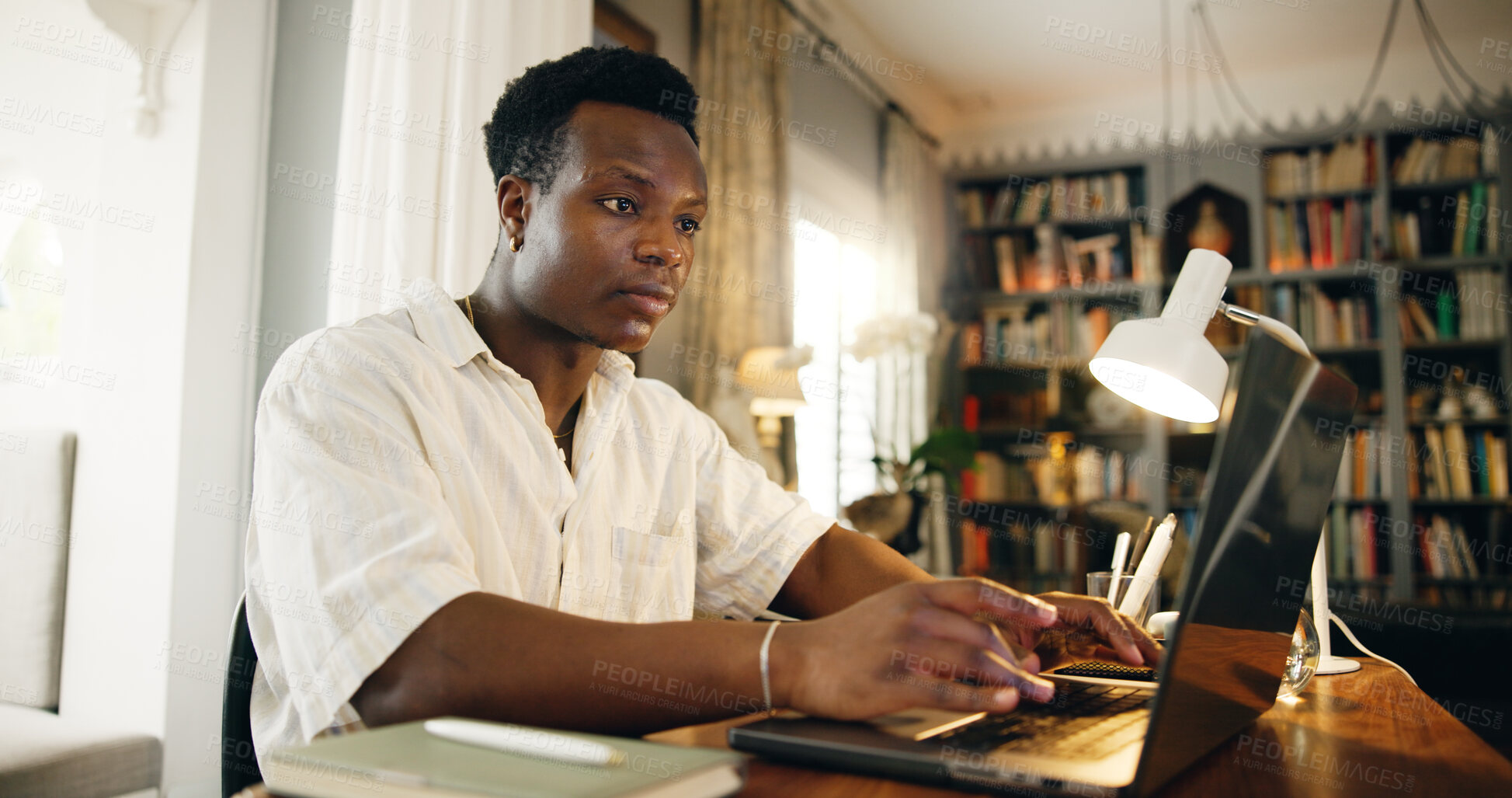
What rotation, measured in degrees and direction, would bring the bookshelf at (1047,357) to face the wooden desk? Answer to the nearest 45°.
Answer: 0° — it already faces it

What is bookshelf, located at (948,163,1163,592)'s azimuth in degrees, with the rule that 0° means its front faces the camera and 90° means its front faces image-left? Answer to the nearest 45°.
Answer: approximately 0°

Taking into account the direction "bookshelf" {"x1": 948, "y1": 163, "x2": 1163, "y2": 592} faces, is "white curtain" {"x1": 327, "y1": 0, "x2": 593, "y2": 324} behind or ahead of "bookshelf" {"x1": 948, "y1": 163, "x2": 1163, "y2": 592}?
ahead

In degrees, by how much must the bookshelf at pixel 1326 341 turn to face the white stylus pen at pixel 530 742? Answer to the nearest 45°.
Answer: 0° — it already faces it

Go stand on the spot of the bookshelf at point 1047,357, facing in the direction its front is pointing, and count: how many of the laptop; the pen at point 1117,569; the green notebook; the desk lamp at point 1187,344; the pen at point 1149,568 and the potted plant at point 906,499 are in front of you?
6

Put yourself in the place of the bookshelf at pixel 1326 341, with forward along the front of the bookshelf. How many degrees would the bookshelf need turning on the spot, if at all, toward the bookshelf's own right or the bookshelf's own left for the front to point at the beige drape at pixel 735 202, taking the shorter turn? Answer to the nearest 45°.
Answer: approximately 45° to the bookshelf's own right

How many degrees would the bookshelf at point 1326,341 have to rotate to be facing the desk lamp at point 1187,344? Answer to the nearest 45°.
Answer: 0° — it already faces it

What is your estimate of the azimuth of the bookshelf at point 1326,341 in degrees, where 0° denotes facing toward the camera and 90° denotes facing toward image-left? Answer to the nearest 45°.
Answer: approximately 0°

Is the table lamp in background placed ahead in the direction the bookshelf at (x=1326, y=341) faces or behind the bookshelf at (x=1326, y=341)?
ahead

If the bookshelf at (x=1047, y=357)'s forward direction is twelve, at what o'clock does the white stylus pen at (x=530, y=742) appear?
The white stylus pen is roughly at 12 o'clock from the bookshelf.

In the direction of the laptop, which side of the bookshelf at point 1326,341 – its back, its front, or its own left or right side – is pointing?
front

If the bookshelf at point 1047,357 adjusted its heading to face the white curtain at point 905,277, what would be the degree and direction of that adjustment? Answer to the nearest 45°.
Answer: approximately 45° to its right

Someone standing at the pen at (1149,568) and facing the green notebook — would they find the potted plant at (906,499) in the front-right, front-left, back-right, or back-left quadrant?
back-right
